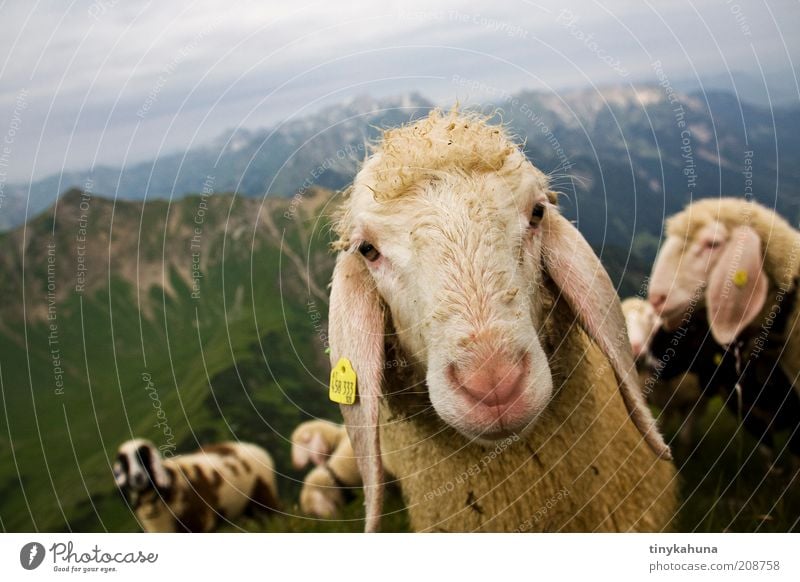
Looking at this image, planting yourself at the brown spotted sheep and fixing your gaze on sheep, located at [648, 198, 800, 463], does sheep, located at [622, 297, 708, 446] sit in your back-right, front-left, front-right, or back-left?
front-left

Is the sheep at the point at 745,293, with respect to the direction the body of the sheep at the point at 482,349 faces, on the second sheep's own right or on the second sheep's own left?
on the second sheep's own left

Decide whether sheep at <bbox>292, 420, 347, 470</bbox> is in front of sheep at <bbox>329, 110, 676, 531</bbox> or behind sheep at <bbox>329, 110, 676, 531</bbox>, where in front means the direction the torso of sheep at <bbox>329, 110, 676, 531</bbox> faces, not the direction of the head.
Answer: behind

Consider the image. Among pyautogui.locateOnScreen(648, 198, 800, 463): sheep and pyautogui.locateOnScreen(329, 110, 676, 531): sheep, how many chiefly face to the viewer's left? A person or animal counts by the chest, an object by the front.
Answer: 1

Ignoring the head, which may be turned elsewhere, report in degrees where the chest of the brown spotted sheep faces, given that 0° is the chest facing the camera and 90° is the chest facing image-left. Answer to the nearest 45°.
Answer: approximately 45°

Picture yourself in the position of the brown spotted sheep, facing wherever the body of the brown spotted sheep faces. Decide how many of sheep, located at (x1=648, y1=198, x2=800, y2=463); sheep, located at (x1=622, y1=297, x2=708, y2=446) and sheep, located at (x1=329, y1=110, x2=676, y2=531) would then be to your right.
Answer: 0

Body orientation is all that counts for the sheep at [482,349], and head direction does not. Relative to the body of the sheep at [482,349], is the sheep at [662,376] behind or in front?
behind

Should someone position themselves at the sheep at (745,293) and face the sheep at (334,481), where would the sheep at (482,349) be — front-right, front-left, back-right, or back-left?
back-left

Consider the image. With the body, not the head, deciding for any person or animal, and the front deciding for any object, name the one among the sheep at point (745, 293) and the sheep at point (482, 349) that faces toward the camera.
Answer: the sheep at point (482, 349)

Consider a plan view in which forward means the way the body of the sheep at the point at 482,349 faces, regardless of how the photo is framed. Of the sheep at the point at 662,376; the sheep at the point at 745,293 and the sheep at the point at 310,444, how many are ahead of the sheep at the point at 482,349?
0

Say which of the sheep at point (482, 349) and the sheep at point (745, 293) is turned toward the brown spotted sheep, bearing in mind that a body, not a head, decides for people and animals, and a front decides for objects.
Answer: the sheep at point (745, 293)

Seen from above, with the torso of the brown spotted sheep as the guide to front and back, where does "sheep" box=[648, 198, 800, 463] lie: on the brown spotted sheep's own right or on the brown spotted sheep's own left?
on the brown spotted sheep's own left

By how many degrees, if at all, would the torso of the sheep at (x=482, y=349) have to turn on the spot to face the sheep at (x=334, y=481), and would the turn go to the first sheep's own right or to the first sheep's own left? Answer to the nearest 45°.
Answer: approximately 135° to the first sheep's own right

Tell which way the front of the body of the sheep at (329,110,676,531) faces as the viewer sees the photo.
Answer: toward the camera

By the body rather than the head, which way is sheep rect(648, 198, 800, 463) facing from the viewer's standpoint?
to the viewer's left
